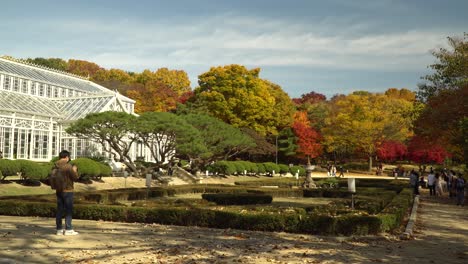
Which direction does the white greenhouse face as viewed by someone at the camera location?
facing the viewer and to the right of the viewer

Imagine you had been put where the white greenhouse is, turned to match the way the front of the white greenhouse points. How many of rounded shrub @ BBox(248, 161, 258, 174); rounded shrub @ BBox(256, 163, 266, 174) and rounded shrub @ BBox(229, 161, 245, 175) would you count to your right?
0

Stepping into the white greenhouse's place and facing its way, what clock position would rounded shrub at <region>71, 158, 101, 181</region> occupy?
The rounded shrub is roughly at 1 o'clock from the white greenhouse.

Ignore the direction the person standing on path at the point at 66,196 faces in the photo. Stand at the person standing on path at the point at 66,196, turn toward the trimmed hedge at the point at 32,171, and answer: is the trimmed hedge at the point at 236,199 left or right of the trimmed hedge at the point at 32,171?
right

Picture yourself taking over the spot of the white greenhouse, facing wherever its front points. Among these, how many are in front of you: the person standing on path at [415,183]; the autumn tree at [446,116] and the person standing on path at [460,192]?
3

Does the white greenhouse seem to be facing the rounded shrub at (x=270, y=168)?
no

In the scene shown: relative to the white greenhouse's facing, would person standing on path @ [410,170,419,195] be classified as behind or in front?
in front

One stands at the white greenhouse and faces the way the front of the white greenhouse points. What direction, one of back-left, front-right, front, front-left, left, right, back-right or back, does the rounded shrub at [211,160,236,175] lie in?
front-left

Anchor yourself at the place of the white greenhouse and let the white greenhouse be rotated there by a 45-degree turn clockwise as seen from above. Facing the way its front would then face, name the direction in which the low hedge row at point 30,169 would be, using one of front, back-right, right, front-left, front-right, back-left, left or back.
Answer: front

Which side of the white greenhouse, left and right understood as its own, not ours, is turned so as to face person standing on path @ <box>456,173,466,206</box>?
front
